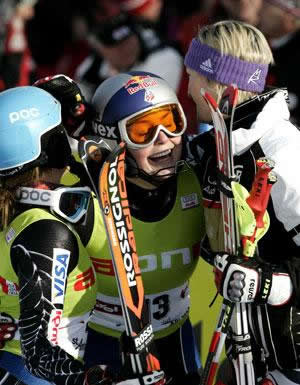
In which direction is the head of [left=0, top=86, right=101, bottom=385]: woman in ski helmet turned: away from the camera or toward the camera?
away from the camera

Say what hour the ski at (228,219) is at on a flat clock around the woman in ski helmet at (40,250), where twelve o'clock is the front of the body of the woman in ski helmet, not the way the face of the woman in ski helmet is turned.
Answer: The ski is roughly at 12 o'clock from the woman in ski helmet.

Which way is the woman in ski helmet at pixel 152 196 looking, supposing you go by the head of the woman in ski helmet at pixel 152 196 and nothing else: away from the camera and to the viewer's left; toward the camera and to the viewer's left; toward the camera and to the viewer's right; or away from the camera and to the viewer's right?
toward the camera and to the viewer's right

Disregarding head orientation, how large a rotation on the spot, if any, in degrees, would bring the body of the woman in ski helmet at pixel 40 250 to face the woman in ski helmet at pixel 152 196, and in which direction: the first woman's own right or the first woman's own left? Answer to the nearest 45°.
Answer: approximately 45° to the first woman's own left

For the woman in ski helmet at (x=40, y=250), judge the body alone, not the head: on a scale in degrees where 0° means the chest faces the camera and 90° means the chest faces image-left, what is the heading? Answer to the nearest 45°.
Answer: approximately 270°
